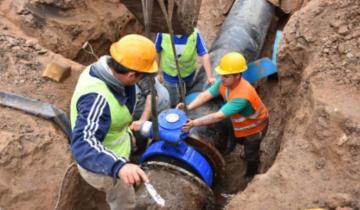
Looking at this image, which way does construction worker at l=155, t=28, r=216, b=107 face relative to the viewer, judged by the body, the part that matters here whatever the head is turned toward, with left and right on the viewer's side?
facing the viewer

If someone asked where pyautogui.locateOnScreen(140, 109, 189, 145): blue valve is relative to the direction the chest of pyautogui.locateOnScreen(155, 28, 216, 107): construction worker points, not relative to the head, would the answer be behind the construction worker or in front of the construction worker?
in front

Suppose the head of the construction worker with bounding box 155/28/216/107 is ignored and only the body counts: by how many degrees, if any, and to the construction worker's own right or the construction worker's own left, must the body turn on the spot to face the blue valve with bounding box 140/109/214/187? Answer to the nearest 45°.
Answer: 0° — they already face it

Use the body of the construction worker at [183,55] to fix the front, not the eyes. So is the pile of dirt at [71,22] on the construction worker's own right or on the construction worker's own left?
on the construction worker's own right

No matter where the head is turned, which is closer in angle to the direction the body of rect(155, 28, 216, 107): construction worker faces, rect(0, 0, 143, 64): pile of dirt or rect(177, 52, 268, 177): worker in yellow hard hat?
the worker in yellow hard hat

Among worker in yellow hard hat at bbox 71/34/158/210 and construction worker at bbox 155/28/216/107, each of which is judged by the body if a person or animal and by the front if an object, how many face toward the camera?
1

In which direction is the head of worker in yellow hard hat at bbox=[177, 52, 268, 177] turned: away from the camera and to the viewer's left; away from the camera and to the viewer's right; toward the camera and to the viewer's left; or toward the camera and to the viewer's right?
toward the camera and to the viewer's left

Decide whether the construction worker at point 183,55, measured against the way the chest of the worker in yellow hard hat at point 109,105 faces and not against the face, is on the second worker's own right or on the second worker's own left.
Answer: on the second worker's own left

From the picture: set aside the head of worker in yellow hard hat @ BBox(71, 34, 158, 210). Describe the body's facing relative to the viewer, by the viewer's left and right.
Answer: facing to the right of the viewer

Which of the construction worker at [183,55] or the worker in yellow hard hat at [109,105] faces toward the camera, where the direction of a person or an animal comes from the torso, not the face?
the construction worker

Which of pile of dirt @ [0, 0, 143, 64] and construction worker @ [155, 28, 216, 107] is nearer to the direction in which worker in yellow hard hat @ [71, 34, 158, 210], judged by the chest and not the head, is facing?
the construction worker

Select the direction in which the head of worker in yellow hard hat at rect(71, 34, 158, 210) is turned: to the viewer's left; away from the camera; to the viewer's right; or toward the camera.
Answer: to the viewer's right

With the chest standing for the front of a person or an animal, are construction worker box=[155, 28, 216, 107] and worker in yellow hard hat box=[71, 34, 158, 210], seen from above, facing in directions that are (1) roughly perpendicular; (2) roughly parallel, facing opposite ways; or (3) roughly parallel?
roughly perpendicular
